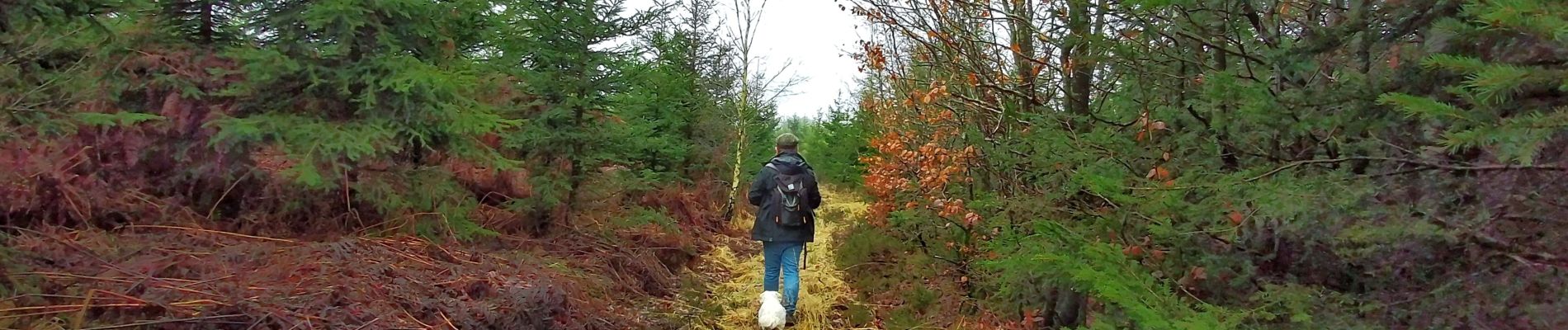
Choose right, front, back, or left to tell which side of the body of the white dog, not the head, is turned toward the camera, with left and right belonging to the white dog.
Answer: back

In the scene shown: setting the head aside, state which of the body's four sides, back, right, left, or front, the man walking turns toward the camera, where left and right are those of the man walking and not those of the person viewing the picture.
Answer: back

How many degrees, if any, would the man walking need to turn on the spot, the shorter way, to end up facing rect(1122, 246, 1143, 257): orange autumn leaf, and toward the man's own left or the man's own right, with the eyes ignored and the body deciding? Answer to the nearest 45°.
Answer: approximately 135° to the man's own right

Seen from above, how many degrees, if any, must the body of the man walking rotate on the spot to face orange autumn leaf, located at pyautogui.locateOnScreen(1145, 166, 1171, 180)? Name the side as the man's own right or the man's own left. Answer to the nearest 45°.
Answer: approximately 135° to the man's own right

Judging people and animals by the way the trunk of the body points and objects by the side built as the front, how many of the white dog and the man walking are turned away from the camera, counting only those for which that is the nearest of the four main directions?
2

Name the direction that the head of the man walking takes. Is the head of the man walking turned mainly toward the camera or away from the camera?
away from the camera

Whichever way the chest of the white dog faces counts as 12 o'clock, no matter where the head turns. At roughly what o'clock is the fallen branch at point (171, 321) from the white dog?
The fallen branch is roughly at 8 o'clock from the white dog.
